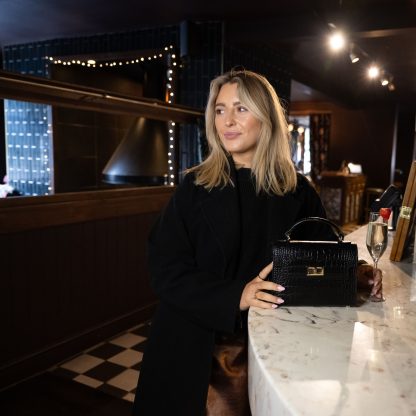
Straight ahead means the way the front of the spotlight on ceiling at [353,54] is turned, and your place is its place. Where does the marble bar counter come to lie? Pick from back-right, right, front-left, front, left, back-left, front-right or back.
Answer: front-right

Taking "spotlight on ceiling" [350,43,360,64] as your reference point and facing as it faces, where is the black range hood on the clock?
The black range hood is roughly at 4 o'clock from the spotlight on ceiling.

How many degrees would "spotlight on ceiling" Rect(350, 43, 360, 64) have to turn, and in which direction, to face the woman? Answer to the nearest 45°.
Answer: approximately 45° to its right

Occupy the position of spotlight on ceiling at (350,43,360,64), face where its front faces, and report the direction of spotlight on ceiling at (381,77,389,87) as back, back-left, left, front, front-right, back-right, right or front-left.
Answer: back-left

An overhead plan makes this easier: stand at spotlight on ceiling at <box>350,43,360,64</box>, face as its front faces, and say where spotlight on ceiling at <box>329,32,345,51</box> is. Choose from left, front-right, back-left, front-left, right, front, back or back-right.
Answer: front-right
